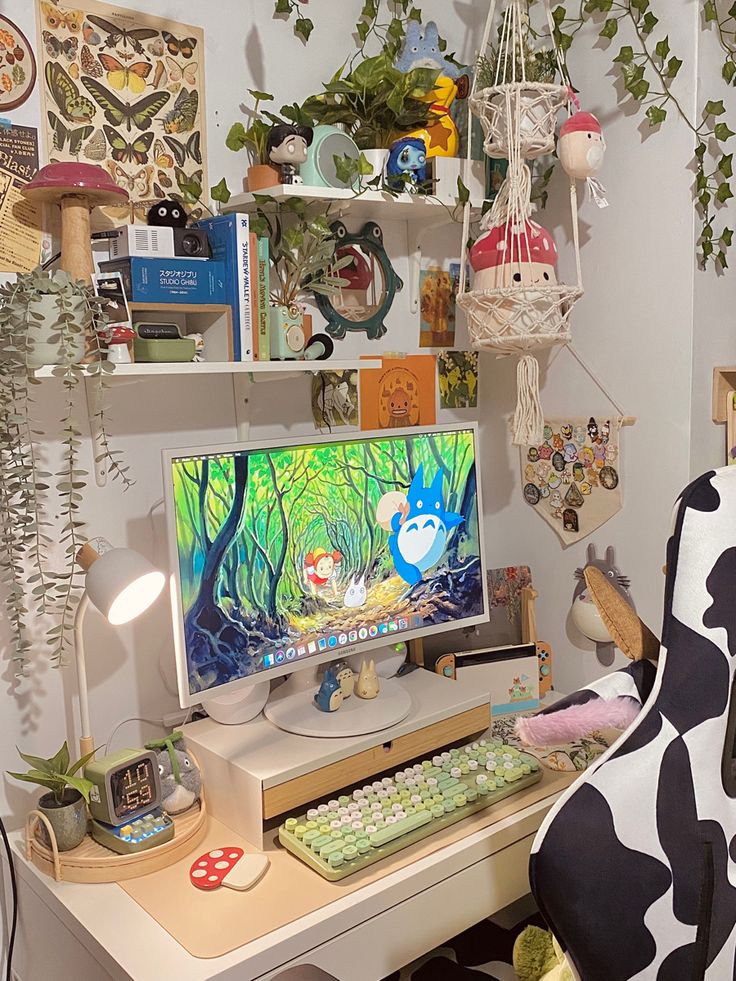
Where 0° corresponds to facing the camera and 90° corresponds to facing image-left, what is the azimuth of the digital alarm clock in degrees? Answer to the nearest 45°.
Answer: approximately 315°

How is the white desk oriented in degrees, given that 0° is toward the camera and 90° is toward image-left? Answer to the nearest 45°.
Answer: approximately 315°
